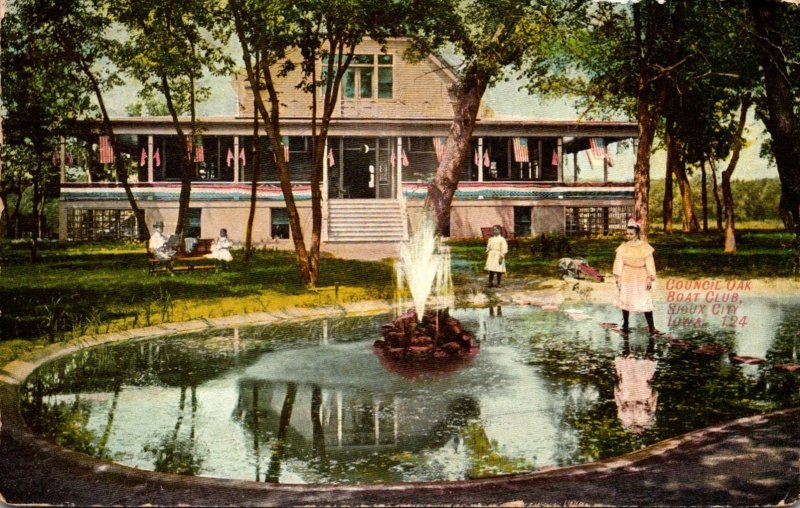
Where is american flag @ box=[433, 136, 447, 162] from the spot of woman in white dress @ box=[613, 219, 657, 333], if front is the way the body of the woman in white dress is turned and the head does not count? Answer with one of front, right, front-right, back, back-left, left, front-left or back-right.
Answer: back-right

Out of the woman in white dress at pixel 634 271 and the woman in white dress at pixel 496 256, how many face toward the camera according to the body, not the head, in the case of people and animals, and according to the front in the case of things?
2

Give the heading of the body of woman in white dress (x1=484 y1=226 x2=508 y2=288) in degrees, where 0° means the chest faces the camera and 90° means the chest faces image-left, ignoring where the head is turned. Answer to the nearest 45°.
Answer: approximately 0°

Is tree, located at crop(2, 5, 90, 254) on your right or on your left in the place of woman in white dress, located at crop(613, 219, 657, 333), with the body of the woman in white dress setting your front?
on your right

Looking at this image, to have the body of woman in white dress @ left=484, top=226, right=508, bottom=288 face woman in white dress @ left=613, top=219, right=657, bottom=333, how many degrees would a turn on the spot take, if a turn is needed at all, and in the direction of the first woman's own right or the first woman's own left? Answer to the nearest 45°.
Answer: approximately 45° to the first woman's own left

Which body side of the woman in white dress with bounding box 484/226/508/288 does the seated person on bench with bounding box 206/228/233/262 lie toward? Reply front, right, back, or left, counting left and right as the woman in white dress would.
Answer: right

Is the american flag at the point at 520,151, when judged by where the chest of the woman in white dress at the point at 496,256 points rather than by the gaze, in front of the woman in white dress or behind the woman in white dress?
behind

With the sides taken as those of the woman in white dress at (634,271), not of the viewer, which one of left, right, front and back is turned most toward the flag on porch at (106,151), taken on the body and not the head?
right
